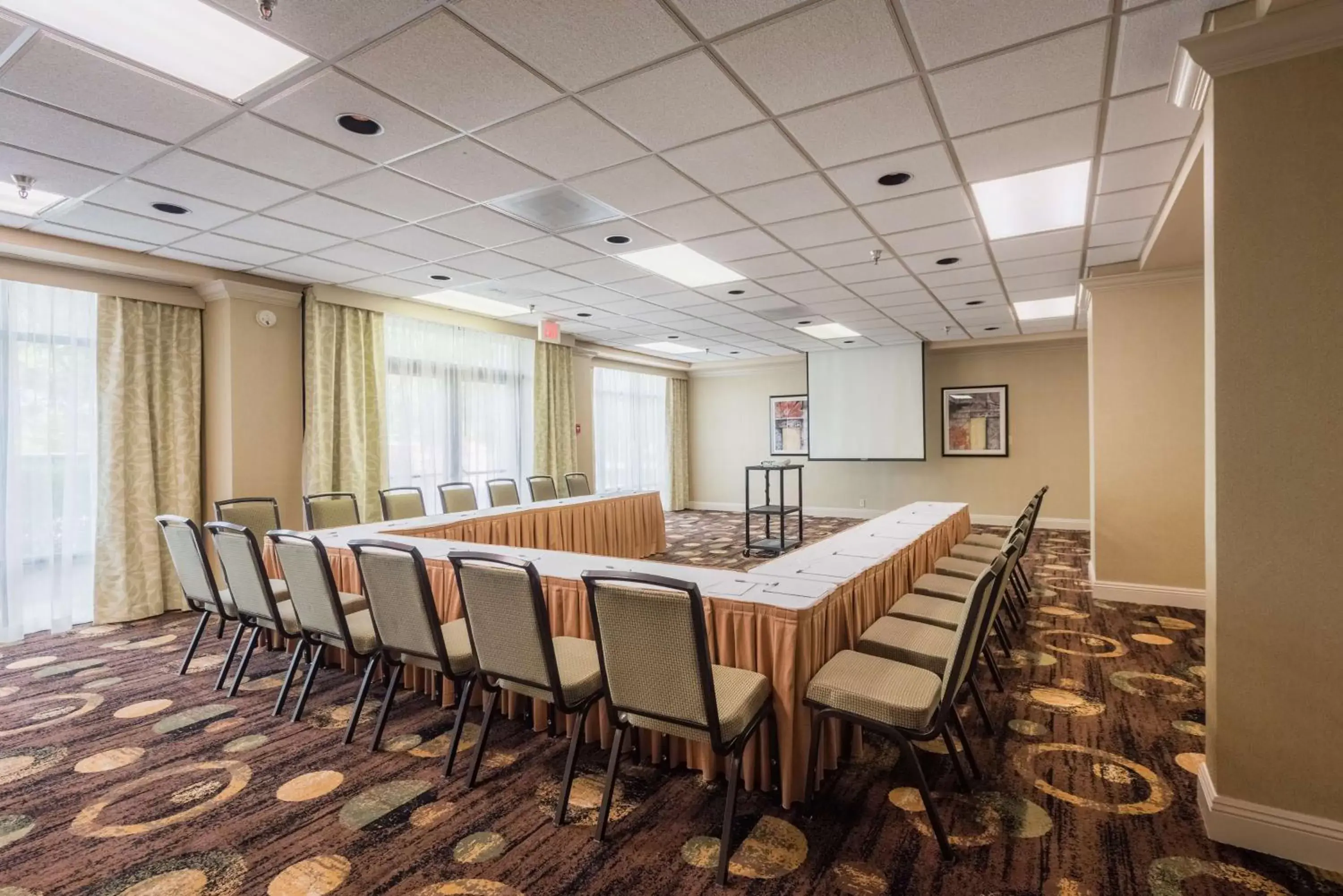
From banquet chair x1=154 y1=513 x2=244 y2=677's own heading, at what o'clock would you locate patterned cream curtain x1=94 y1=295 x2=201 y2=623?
The patterned cream curtain is roughly at 10 o'clock from the banquet chair.

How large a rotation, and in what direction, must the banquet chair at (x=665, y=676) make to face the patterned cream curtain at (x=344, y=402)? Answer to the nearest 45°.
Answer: approximately 90° to its left

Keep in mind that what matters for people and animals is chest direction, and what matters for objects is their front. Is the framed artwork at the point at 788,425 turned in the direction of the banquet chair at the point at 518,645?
yes

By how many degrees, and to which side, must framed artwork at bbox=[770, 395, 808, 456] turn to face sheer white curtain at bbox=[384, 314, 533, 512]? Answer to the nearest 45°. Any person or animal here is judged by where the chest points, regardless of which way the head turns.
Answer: approximately 45° to its right

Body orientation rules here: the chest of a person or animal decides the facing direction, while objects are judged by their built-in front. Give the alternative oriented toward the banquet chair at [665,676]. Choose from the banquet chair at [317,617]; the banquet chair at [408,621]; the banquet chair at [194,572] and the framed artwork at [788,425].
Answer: the framed artwork

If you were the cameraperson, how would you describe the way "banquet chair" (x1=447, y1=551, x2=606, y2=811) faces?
facing away from the viewer and to the right of the viewer

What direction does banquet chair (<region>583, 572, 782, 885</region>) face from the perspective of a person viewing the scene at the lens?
facing away from the viewer and to the right of the viewer

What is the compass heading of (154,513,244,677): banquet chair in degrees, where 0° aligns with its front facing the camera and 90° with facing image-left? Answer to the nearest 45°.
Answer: approximately 225°

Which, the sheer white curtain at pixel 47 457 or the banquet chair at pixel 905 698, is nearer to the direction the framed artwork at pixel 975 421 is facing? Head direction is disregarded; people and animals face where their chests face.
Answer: the banquet chair

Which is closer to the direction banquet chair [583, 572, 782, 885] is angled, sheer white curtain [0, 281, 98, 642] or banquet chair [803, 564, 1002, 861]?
the banquet chair

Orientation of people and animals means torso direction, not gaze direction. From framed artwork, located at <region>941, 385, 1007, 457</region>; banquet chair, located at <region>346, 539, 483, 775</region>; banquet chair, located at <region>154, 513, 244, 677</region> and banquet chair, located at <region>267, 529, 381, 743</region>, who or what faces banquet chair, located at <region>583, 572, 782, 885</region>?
the framed artwork

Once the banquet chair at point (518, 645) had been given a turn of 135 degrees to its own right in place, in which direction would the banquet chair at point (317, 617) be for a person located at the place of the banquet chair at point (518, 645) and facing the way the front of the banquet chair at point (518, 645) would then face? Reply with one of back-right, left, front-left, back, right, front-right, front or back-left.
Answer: back-right
